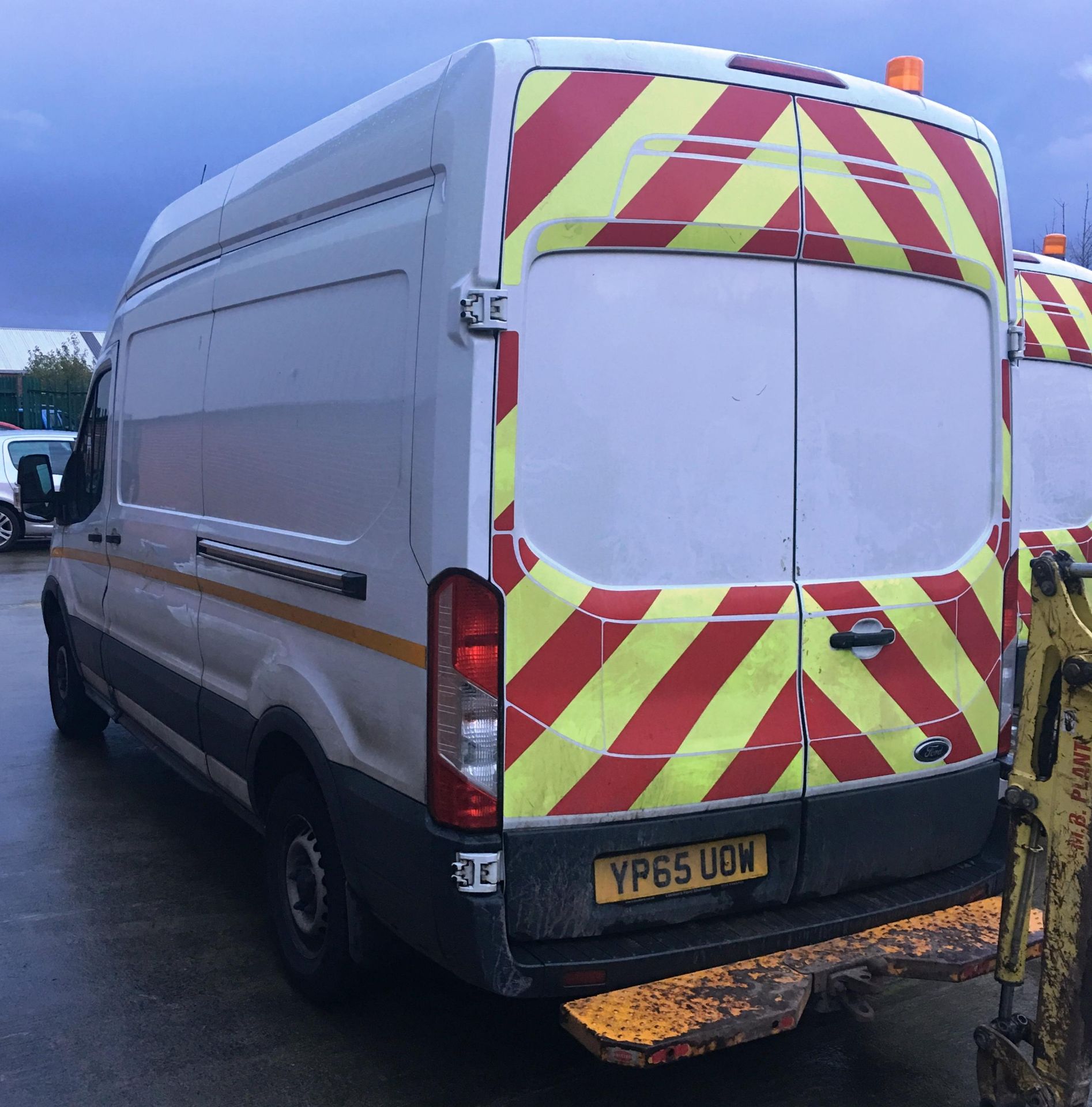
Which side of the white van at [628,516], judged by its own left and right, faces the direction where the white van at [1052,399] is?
right

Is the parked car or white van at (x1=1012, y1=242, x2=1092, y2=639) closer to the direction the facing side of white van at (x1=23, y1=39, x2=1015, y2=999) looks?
the parked car

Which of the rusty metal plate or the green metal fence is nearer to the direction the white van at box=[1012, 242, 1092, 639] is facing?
the green metal fence

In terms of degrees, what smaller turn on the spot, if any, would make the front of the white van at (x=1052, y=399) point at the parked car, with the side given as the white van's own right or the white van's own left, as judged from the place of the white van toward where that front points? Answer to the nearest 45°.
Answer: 0° — it already faces it

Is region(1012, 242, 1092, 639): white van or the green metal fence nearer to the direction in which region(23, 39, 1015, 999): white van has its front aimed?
the green metal fence

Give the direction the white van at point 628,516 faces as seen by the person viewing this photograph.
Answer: facing away from the viewer and to the left of the viewer

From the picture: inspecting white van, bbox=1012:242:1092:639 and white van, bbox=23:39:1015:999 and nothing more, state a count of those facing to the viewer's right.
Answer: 0

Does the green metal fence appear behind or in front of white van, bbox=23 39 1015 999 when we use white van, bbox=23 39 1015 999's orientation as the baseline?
in front

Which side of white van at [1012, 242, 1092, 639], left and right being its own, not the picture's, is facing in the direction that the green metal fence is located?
front

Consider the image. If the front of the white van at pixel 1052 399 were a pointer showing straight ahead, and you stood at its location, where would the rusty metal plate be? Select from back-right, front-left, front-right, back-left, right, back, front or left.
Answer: back-left

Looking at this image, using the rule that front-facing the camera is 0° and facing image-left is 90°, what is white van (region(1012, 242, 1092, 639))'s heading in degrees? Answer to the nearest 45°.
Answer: approximately 135°
